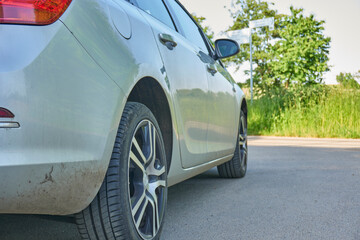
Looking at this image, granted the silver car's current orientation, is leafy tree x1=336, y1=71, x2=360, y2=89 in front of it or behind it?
in front

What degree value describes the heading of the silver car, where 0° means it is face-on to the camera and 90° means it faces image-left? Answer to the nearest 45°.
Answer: approximately 225°

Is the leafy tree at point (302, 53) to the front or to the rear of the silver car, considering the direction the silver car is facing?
to the front
